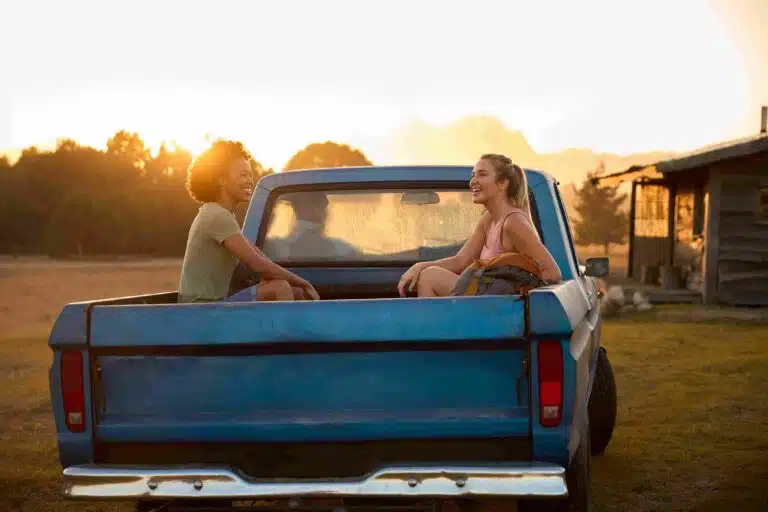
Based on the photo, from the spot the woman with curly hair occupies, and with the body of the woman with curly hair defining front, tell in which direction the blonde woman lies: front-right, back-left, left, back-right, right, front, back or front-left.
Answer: front

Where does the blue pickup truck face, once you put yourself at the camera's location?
facing away from the viewer

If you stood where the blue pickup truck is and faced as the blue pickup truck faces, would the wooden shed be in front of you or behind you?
in front

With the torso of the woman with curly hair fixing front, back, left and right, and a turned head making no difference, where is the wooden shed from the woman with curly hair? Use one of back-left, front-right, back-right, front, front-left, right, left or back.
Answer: front-left

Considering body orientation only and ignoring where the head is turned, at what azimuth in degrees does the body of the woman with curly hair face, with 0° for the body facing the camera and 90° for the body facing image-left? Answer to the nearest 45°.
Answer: approximately 270°
